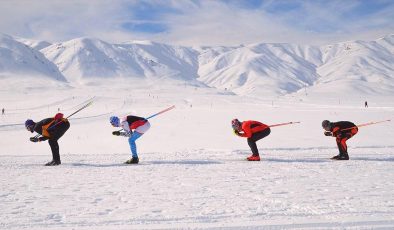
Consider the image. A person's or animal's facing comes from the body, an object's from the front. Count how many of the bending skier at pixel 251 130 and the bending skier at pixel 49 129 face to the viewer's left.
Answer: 2

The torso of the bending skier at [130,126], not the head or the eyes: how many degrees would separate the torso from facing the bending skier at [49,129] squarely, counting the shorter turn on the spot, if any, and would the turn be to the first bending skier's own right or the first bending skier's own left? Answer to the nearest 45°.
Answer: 0° — they already face them

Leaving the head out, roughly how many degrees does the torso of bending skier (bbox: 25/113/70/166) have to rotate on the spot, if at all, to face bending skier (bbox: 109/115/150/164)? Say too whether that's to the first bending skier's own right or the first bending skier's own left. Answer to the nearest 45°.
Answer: approximately 180°

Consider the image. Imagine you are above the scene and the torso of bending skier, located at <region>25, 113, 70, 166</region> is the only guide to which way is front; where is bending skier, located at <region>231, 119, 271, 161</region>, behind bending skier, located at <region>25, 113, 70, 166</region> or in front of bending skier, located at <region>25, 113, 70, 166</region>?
behind

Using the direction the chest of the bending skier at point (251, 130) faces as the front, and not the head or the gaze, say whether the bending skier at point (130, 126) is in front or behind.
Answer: in front

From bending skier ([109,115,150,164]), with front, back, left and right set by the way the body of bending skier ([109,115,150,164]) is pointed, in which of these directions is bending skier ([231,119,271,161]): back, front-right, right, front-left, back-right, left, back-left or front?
back

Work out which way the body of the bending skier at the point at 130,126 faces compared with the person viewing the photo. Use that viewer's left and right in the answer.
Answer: facing to the left of the viewer

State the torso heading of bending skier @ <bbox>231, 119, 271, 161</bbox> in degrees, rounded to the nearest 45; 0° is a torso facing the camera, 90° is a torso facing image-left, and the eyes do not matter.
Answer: approximately 90°

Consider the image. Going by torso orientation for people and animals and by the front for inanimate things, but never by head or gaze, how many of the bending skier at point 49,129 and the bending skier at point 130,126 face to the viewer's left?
2

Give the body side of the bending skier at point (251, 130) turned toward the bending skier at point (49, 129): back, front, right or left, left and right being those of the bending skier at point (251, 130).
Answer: front

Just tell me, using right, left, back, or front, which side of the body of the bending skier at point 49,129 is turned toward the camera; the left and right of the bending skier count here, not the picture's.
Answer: left
